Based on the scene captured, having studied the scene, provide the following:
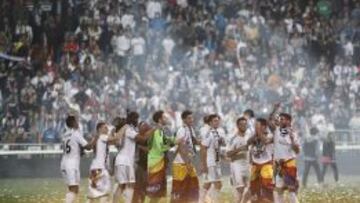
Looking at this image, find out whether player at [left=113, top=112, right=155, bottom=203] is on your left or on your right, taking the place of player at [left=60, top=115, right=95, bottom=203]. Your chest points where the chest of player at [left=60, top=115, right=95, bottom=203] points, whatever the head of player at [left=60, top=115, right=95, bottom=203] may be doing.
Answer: on your right

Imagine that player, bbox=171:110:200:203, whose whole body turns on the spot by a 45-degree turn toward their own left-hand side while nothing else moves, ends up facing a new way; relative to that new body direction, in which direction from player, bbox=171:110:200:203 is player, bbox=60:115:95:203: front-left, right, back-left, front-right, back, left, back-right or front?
back

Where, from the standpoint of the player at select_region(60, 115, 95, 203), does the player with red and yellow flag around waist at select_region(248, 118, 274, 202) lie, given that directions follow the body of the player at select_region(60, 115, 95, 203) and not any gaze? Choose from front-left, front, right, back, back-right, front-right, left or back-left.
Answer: front-right

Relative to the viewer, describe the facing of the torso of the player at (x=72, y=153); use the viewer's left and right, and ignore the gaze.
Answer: facing away from the viewer and to the right of the viewer
